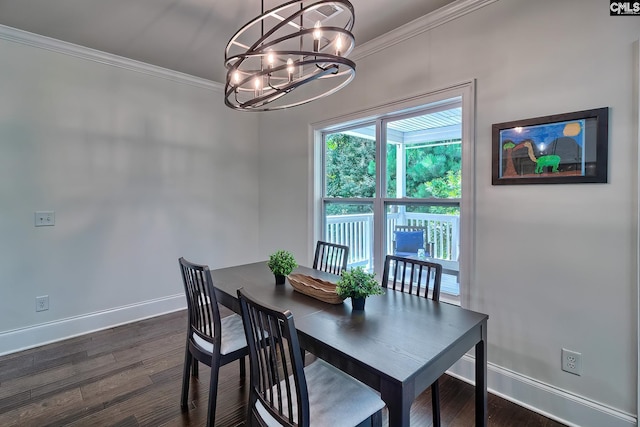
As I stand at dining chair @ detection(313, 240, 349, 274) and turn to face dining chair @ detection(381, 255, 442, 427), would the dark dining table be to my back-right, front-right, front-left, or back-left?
front-right

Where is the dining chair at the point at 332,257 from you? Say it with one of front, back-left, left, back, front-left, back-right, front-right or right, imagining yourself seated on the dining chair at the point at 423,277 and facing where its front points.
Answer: right

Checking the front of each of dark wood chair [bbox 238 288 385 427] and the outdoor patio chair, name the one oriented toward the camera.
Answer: the outdoor patio chair

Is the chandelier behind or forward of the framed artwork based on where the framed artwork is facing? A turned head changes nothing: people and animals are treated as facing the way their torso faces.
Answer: forward

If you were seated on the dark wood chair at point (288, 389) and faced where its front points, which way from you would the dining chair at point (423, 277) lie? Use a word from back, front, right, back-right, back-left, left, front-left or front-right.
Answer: front

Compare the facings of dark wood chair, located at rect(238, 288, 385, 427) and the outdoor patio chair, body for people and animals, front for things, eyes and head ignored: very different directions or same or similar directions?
very different directions

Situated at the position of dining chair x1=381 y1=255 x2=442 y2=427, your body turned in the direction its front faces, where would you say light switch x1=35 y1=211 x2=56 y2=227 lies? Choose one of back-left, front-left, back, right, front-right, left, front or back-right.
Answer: front-right

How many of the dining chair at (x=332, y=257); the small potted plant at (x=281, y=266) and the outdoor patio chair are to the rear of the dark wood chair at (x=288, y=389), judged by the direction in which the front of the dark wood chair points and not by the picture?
0

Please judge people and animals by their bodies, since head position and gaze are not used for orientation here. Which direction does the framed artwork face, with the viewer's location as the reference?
facing the viewer and to the left of the viewer

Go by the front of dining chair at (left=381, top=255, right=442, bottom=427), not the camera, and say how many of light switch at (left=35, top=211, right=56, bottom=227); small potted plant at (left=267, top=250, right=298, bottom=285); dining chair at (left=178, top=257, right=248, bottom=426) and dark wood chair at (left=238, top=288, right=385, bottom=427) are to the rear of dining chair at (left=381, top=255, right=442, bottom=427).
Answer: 0

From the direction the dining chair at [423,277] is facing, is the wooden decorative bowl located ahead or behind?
ahead

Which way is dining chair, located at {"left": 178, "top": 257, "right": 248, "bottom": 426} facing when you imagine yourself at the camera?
facing away from the viewer and to the right of the viewer

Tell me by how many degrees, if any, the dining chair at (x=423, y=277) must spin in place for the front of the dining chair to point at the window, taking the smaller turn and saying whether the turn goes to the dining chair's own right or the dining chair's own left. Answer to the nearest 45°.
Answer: approximately 135° to the dining chair's own right

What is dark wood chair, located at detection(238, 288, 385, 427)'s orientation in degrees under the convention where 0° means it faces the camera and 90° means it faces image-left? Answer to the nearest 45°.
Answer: approximately 225°

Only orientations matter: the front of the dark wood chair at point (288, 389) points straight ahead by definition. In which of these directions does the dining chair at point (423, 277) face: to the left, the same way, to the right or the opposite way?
the opposite way

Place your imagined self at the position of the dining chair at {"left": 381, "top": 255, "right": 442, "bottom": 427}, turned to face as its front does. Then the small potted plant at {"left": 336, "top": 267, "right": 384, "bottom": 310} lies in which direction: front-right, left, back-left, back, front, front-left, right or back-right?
front
